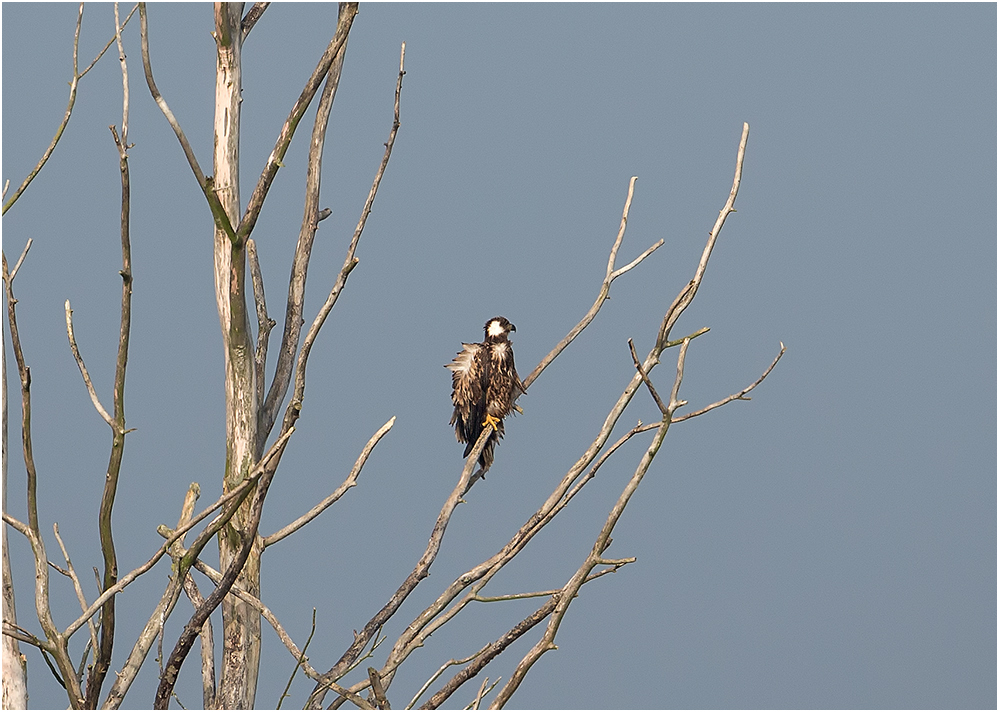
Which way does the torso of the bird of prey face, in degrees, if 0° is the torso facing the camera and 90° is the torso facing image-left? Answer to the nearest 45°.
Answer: approximately 315°
